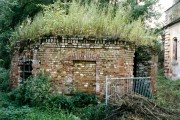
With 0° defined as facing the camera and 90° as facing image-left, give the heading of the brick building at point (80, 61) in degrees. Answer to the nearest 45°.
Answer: approximately 0°

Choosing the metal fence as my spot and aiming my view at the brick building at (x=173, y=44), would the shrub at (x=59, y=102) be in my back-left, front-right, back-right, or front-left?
back-left

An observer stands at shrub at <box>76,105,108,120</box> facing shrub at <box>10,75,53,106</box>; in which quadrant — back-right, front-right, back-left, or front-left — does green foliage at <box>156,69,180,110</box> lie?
back-right

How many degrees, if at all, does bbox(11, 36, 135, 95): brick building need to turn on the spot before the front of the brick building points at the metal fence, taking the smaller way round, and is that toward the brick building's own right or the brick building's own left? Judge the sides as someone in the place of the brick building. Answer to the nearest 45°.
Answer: approximately 90° to the brick building's own left

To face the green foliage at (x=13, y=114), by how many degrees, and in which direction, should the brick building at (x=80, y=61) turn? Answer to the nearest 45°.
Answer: approximately 45° to its right

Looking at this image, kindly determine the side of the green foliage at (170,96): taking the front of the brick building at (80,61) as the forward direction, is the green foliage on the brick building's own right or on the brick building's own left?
on the brick building's own left
